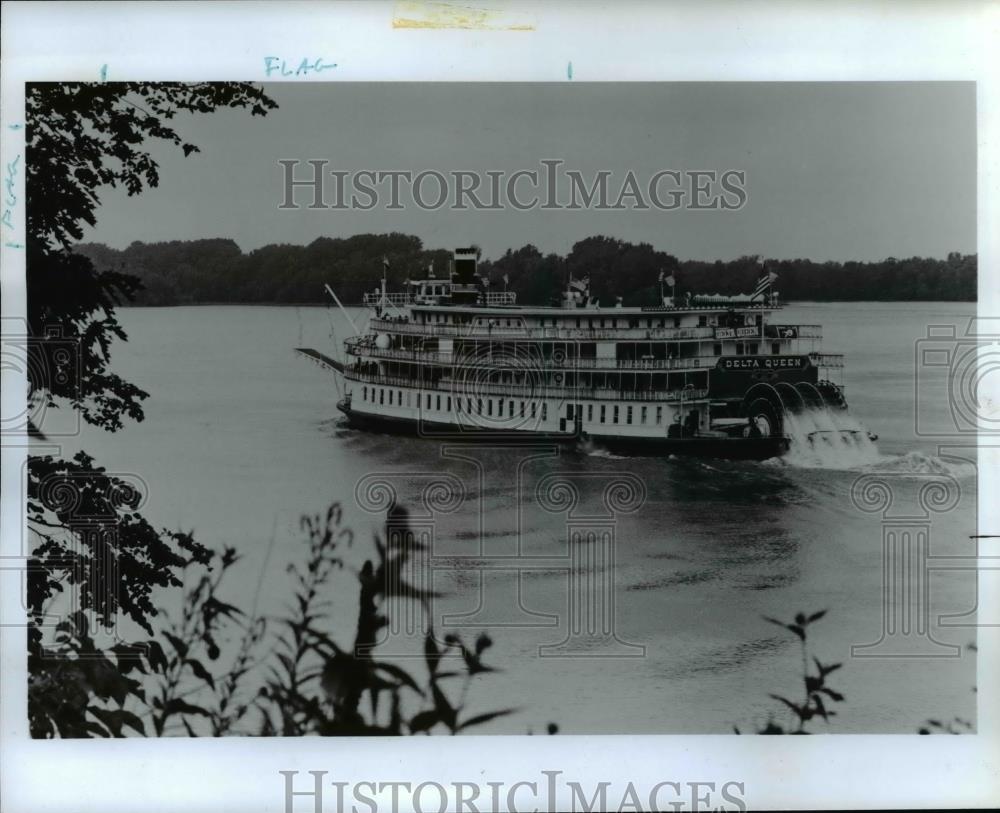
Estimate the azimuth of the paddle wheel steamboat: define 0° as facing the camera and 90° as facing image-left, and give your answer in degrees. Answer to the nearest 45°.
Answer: approximately 135°
